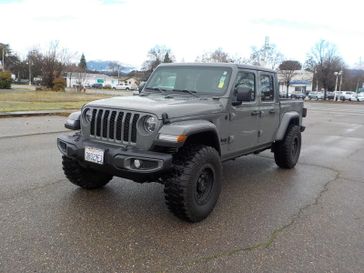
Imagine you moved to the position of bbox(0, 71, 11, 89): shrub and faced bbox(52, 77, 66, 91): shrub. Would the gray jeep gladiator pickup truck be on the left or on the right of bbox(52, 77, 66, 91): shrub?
right

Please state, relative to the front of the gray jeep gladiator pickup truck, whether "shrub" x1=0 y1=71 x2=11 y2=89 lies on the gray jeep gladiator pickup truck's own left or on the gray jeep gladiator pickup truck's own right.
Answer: on the gray jeep gladiator pickup truck's own right

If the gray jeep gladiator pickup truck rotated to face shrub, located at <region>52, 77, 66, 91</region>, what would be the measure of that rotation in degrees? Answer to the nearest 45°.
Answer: approximately 135° to its right

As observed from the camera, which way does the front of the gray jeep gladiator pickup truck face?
facing the viewer and to the left of the viewer
